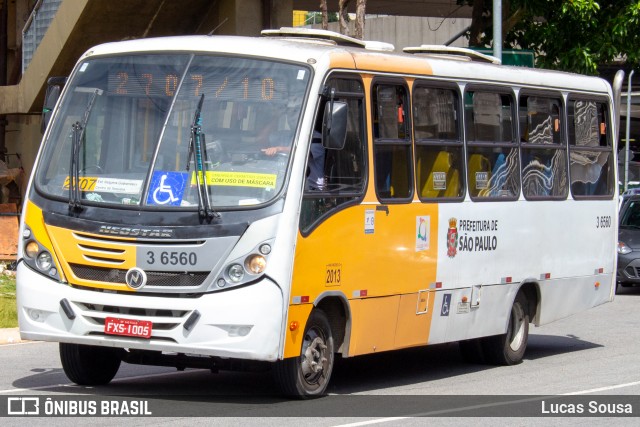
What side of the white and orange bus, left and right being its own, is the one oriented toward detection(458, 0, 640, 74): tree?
back

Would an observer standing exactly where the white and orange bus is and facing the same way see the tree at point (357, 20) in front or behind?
behind

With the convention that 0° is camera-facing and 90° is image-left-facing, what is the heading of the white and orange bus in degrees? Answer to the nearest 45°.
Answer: approximately 45°

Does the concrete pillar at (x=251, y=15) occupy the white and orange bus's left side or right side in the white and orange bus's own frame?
on its right
